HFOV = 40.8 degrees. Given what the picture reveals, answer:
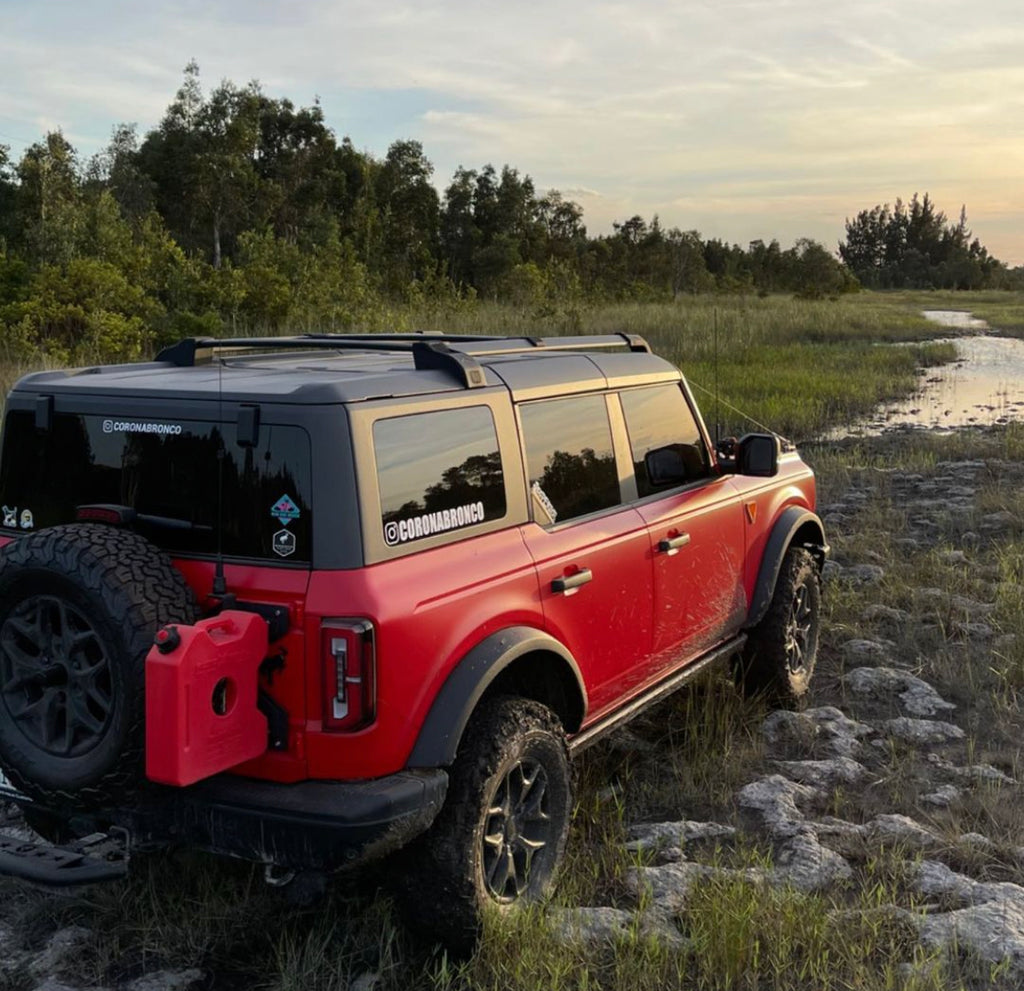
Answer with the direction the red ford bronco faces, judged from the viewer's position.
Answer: facing away from the viewer and to the right of the viewer

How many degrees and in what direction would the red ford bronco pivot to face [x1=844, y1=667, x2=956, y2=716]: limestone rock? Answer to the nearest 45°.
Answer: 0° — it already faces it

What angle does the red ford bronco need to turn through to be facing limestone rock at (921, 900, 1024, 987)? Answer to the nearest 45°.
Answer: approximately 45° to its right
